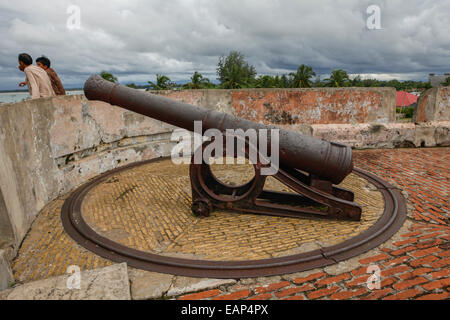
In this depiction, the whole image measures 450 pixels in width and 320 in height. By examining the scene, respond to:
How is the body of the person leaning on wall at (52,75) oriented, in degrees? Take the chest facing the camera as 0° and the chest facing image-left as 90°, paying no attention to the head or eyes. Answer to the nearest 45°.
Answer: approximately 90°

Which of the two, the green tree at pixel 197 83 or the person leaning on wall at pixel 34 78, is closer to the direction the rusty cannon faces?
the person leaning on wall

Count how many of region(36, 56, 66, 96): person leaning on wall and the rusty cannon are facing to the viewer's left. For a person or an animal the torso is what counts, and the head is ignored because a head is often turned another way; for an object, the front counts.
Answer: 2

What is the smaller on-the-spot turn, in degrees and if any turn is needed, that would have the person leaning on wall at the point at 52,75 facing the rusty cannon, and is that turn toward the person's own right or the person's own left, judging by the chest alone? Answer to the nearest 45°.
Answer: approximately 135° to the person's own left

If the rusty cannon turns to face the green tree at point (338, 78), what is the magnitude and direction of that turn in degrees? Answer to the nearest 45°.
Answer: approximately 90° to its right

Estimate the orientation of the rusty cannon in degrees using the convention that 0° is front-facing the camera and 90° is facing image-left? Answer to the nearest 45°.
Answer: approximately 90°

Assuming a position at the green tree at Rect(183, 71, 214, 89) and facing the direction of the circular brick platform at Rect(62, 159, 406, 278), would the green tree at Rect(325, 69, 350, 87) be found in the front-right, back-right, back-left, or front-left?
back-left

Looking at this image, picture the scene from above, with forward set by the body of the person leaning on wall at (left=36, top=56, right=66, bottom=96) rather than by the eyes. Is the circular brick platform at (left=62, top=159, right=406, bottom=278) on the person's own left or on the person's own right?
on the person's own left

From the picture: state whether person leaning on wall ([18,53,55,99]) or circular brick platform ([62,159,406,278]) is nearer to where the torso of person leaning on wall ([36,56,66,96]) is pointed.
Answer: the person leaning on wall

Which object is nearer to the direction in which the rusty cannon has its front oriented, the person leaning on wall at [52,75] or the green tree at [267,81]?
the person leaning on wall

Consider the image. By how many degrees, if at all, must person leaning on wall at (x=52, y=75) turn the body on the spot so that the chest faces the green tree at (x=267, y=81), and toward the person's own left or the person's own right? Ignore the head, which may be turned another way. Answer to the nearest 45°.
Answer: approximately 135° to the person's own right

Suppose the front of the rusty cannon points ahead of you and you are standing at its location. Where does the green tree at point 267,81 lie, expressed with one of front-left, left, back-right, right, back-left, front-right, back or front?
right

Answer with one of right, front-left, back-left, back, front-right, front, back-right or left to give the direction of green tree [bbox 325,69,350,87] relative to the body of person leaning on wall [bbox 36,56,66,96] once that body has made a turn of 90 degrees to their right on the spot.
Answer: front-right
